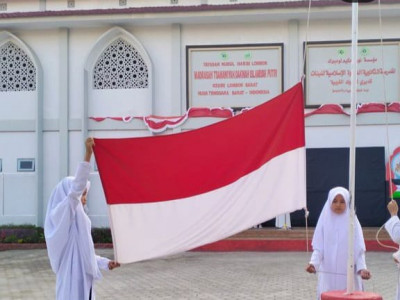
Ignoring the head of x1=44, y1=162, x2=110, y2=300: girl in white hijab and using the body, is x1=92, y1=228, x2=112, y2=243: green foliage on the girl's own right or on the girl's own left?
on the girl's own left

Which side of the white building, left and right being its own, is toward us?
front

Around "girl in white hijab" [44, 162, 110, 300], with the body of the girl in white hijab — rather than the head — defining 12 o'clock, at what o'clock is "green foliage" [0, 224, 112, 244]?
The green foliage is roughly at 9 o'clock from the girl in white hijab.

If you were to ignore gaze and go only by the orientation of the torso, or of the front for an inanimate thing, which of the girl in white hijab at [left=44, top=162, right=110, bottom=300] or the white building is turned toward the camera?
the white building

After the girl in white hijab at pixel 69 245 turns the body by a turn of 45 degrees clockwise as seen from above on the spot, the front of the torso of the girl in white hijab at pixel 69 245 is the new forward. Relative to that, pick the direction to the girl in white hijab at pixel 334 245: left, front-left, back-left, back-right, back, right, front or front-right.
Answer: front-left

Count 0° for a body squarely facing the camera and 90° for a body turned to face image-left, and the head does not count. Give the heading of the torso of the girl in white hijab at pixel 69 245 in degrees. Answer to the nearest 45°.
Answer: approximately 270°

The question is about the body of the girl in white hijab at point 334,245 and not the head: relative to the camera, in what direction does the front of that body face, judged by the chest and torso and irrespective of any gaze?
toward the camera

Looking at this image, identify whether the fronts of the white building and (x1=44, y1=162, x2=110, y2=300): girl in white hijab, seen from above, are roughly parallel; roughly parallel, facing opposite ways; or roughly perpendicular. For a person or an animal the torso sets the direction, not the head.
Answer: roughly perpendicular

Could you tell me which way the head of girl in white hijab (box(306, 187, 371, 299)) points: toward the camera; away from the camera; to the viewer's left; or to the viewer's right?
toward the camera

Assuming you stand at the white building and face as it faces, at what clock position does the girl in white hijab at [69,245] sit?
The girl in white hijab is roughly at 12 o'clock from the white building.

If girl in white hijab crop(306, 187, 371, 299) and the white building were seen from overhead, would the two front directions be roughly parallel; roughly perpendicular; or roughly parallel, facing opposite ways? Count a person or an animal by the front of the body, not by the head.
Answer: roughly parallel
